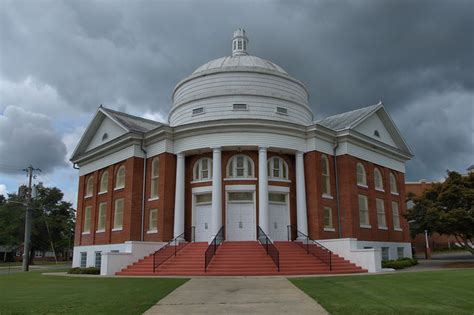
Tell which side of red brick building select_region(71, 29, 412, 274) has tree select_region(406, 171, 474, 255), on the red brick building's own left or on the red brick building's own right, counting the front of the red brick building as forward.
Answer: on the red brick building's own left

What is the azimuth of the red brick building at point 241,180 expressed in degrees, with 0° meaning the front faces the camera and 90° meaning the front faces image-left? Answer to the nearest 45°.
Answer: approximately 0°
